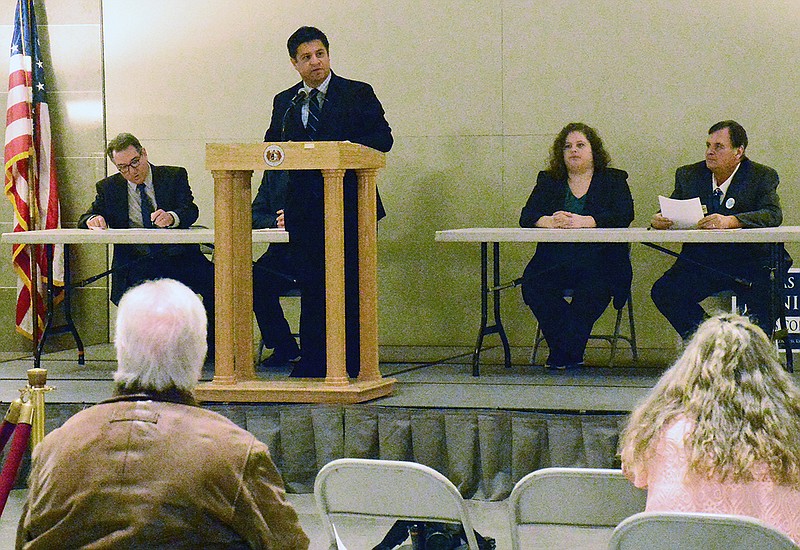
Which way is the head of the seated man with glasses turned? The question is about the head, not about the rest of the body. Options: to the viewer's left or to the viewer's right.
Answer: to the viewer's right

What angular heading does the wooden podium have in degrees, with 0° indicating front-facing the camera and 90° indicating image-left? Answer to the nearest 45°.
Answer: approximately 45°

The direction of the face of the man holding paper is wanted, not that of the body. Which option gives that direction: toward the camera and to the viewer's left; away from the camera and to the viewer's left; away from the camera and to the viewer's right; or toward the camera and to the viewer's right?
toward the camera and to the viewer's left

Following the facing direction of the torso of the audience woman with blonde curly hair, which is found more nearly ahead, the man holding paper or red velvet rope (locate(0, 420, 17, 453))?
the man holding paper

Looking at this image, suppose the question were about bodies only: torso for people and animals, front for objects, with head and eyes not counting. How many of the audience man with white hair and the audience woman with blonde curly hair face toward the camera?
0

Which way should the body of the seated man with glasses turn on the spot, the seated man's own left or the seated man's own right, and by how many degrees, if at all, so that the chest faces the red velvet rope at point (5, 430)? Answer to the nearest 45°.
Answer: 0° — they already face it

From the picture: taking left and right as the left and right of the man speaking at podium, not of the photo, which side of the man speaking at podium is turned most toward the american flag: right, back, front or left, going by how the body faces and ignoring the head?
right

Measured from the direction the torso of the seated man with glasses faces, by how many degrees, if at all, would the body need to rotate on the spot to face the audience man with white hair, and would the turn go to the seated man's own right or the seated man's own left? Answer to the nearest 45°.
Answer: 0° — they already face them

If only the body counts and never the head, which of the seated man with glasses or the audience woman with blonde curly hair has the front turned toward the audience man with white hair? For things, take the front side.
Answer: the seated man with glasses

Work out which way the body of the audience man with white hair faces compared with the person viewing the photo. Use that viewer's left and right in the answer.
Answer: facing away from the viewer

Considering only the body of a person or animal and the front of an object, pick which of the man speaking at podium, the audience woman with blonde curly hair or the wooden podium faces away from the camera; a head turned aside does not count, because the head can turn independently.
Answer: the audience woman with blonde curly hair

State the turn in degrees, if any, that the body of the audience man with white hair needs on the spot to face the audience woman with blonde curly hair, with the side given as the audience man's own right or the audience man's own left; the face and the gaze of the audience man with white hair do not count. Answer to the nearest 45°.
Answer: approximately 90° to the audience man's own right

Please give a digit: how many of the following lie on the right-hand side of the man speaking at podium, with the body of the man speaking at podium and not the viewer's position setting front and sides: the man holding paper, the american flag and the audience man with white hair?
1

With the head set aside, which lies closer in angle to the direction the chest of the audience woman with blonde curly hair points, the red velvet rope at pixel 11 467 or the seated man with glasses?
the seated man with glasses

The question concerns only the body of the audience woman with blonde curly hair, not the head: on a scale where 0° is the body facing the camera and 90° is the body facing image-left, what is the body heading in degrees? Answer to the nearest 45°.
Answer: approximately 180°

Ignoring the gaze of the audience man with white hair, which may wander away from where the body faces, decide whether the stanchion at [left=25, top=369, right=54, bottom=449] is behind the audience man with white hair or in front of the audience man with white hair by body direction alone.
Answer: in front
